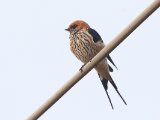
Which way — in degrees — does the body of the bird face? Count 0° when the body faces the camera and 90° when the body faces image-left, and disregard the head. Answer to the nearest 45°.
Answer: approximately 45°
